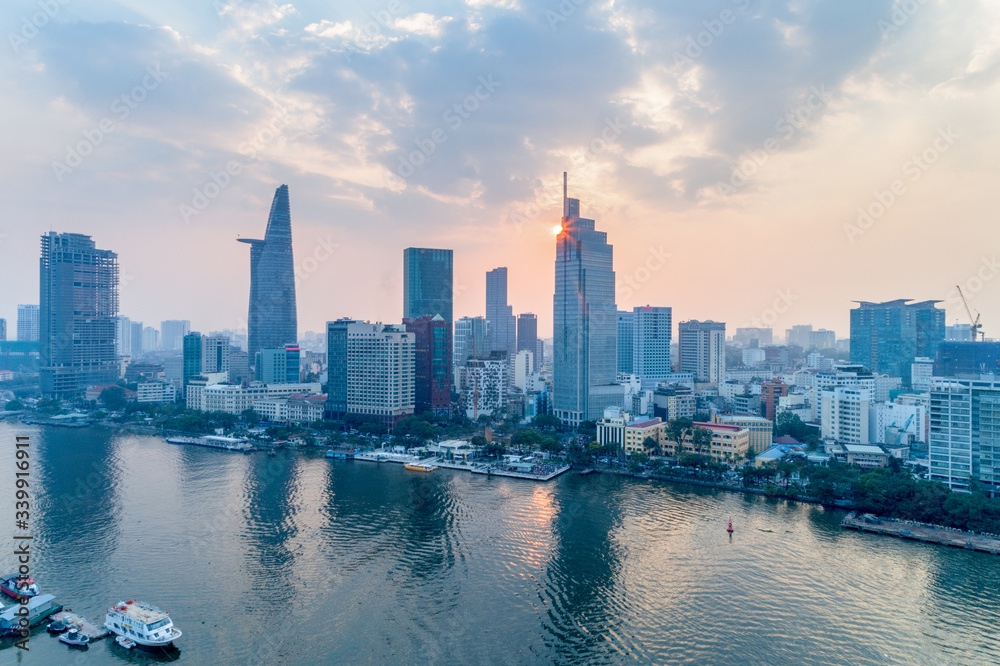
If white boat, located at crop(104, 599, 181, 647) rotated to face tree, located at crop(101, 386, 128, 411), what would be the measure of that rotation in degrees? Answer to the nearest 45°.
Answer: approximately 135° to its left

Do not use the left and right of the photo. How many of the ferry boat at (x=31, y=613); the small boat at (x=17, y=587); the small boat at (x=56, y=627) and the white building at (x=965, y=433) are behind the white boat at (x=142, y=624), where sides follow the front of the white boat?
3

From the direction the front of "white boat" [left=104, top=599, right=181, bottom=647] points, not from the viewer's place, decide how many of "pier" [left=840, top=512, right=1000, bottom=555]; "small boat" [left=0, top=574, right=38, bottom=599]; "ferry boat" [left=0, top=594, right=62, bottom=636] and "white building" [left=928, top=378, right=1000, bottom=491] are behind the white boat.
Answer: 2

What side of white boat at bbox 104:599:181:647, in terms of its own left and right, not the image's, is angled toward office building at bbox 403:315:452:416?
left

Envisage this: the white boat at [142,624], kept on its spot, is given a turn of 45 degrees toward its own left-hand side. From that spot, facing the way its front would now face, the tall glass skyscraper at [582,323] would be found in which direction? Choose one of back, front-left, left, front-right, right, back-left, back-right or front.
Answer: front-left

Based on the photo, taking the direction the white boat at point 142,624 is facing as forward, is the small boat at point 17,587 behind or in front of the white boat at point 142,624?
behind

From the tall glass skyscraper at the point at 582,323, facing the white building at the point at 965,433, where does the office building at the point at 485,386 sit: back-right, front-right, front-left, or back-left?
back-right

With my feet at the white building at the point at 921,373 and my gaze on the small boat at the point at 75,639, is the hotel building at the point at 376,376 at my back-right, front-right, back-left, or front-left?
front-right

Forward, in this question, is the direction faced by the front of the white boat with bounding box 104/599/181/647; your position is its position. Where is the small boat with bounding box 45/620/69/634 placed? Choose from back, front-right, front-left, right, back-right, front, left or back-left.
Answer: back

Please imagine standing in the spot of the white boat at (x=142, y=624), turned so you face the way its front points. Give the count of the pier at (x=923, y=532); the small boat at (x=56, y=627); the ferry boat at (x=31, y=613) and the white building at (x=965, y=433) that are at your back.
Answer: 2

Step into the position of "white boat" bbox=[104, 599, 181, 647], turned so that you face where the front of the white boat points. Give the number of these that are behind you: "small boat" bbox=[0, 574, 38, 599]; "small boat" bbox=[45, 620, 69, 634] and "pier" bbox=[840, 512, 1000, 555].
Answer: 2

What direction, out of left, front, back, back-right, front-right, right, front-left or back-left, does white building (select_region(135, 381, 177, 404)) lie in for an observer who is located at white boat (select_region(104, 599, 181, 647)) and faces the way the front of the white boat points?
back-left

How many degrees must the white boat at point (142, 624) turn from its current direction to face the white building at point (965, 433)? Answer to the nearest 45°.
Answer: approximately 45° to its left

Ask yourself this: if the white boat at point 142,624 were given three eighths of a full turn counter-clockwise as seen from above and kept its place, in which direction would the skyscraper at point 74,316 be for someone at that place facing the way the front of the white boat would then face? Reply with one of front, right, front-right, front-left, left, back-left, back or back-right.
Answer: front

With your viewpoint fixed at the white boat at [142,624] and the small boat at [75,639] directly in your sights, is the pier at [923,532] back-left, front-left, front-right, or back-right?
back-right

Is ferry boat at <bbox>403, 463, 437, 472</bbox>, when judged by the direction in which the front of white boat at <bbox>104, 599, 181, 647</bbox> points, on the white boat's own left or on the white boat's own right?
on the white boat's own left

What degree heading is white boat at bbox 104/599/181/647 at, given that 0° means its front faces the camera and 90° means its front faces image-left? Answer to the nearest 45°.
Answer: approximately 315°
